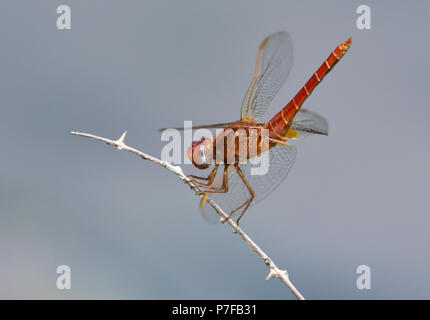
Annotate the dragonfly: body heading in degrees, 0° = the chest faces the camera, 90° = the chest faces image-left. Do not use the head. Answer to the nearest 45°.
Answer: approximately 90°
